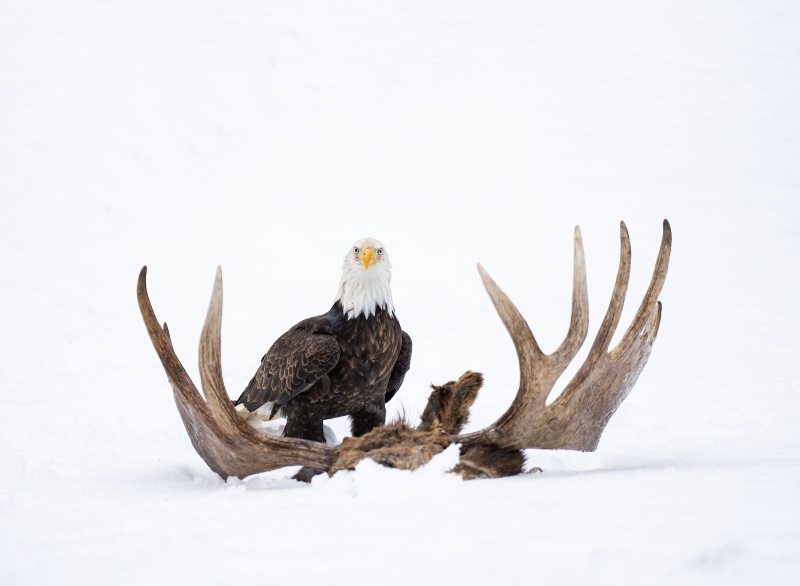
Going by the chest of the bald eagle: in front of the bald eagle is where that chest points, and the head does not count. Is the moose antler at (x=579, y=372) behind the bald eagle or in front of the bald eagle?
in front
